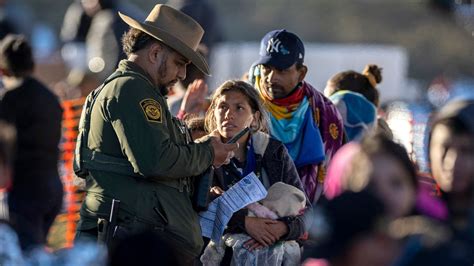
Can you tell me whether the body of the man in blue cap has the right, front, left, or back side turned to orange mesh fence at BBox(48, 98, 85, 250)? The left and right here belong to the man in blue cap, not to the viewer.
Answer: right

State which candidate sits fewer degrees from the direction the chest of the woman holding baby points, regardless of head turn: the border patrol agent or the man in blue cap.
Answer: the border patrol agent

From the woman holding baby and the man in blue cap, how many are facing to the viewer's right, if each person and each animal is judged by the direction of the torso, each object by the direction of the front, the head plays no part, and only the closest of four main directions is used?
0

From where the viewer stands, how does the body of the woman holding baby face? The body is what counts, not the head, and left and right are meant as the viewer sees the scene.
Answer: facing the viewer and to the left of the viewer

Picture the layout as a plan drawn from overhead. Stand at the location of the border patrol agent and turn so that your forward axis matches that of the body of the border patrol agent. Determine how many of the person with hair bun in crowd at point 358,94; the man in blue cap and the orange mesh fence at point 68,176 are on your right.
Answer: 0

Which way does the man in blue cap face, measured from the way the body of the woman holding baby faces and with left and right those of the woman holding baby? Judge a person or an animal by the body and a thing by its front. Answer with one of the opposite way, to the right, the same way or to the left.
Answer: the same way

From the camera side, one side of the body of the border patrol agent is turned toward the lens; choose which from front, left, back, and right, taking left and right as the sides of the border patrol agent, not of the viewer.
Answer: right

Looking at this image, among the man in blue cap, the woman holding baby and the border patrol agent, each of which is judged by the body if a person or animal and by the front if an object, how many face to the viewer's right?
1

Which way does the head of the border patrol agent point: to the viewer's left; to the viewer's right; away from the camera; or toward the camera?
to the viewer's right

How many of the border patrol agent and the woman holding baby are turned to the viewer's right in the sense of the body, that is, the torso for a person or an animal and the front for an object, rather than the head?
1
